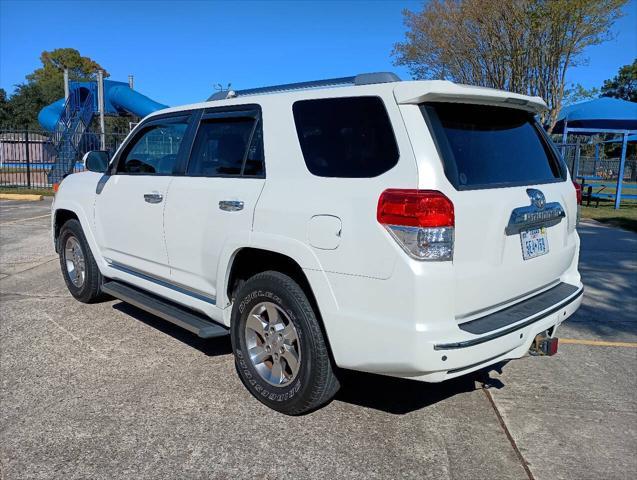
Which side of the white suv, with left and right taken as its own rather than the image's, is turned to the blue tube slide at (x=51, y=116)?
front

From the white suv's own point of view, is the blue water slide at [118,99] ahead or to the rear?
ahead

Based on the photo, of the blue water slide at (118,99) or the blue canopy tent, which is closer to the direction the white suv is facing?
the blue water slide

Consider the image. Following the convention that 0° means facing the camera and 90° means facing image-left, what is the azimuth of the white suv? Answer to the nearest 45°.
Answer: approximately 135°

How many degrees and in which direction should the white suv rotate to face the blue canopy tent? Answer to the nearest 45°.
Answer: approximately 90° to its right

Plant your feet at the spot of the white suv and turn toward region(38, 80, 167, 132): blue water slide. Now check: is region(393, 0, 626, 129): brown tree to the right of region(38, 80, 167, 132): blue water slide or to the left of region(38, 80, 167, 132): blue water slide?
right

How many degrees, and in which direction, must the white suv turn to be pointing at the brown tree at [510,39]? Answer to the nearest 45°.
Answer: approximately 45° to its right
